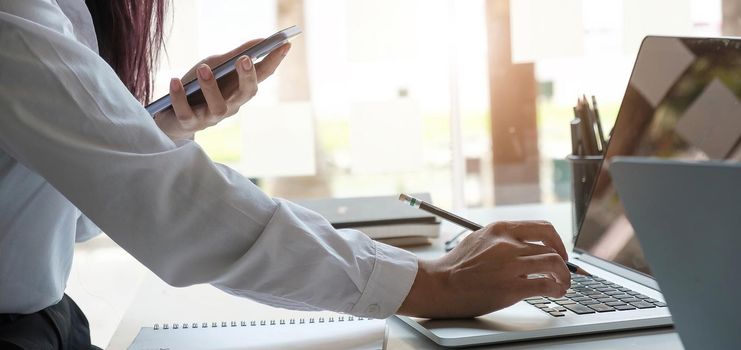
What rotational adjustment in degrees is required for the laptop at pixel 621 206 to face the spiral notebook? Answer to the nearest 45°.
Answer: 0° — it already faces it

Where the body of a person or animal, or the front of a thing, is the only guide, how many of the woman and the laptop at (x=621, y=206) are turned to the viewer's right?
1

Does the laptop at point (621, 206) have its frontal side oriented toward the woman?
yes

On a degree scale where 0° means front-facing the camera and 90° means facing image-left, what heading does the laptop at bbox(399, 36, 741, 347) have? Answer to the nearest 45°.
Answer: approximately 45°

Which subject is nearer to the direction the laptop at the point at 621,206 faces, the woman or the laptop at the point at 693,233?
the woman

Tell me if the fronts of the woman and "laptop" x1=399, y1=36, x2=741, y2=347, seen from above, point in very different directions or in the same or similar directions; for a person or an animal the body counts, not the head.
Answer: very different directions

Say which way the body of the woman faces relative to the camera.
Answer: to the viewer's right

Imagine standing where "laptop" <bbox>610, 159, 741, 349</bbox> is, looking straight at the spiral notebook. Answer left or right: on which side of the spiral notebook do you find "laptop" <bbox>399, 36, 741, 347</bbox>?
right
